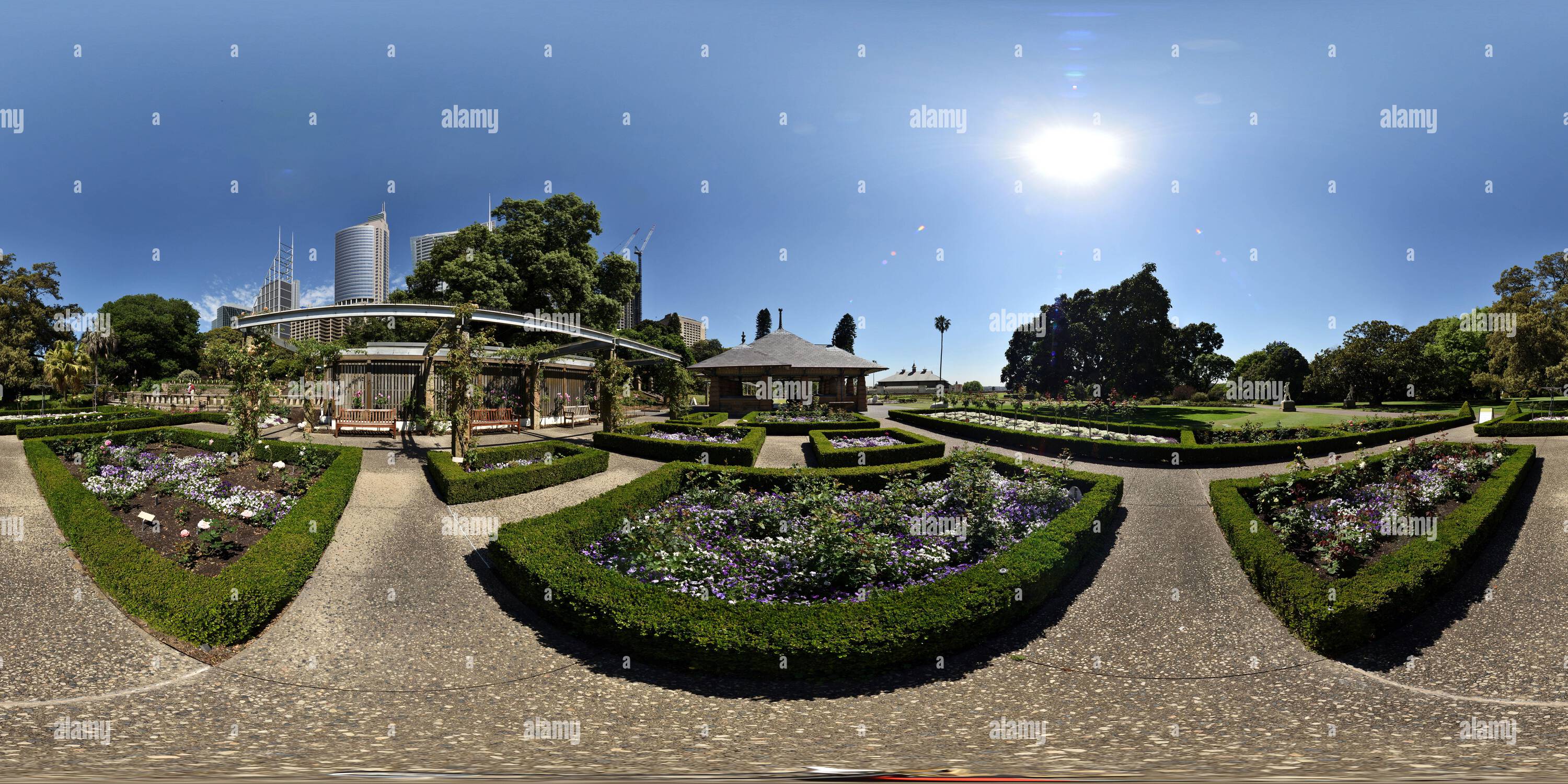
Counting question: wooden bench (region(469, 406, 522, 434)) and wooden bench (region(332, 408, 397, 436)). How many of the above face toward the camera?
2

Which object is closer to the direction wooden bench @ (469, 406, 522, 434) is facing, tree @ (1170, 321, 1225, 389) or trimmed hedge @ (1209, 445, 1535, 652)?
the trimmed hedge

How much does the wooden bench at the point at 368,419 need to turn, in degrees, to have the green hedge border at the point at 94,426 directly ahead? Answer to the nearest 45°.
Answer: approximately 90° to its right

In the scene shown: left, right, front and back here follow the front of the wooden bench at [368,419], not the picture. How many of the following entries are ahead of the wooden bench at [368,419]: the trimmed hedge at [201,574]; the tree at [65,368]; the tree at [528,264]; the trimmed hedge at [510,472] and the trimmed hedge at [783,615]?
3
